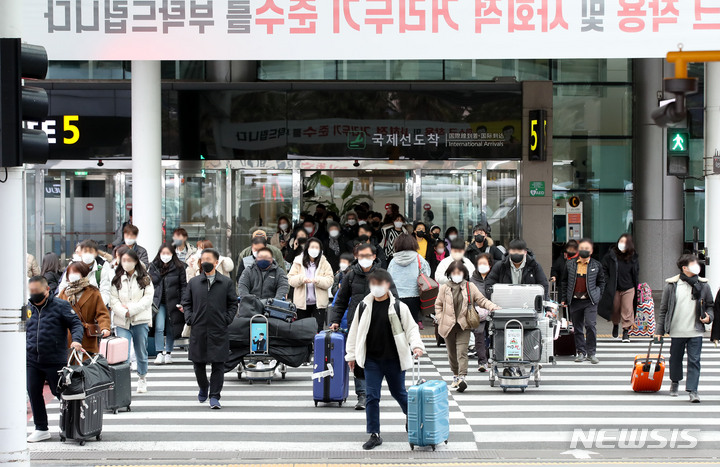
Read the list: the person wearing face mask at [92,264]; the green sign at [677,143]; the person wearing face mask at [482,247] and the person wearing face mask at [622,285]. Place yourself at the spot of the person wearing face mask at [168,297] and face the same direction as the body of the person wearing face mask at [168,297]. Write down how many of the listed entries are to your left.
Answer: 3

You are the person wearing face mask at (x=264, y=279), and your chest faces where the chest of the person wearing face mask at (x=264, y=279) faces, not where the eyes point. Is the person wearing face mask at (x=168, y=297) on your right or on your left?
on your right

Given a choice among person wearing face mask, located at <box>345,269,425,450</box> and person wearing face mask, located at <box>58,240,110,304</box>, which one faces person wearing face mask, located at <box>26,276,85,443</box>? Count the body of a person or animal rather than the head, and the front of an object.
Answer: person wearing face mask, located at <box>58,240,110,304</box>

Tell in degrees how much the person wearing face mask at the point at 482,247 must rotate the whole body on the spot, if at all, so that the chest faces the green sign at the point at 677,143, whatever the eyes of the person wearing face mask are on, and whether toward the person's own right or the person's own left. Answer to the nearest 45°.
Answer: approximately 90° to the person's own left
